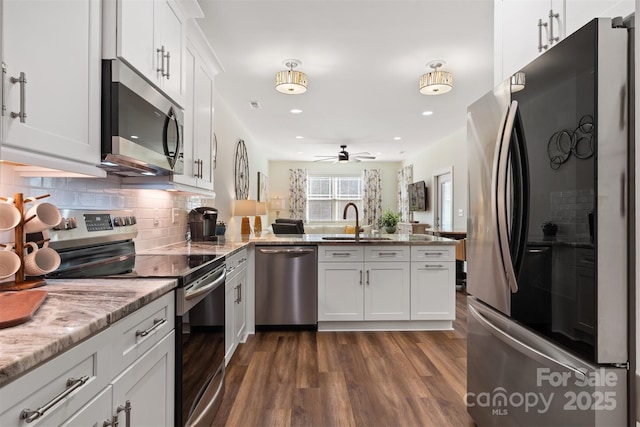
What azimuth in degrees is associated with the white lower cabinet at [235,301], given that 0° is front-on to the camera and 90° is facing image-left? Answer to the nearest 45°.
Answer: approximately 270°

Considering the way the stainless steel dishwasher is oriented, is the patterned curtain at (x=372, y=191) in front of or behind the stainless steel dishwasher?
behind

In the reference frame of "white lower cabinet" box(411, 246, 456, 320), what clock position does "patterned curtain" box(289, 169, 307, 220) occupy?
The patterned curtain is roughly at 5 o'clock from the white lower cabinet.

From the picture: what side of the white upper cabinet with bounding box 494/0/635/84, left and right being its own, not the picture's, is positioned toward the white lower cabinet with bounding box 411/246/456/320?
right

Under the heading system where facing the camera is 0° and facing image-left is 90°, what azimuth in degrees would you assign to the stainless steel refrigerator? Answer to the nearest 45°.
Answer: approximately 45°

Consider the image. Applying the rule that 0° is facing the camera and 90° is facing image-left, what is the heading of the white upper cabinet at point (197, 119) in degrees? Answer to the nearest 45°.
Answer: approximately 315°

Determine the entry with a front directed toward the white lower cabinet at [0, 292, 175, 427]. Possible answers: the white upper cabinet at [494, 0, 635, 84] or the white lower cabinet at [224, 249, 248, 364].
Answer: the white upper cabinet

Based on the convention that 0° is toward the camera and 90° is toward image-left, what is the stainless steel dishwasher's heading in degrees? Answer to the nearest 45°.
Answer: approximately 0°

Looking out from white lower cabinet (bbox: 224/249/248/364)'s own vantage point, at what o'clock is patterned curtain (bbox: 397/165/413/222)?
The patterned curtain is roughly at 10 o'clock from the white lower cabinet.

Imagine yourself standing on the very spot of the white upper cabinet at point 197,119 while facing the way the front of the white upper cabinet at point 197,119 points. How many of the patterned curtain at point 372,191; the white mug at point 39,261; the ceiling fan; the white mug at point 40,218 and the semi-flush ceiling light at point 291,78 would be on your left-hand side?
3

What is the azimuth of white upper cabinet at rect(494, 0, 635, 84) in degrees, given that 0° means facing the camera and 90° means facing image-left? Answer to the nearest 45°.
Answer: approximately 45°

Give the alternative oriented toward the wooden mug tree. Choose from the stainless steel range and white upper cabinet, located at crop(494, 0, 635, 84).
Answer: the white upper cabinet
